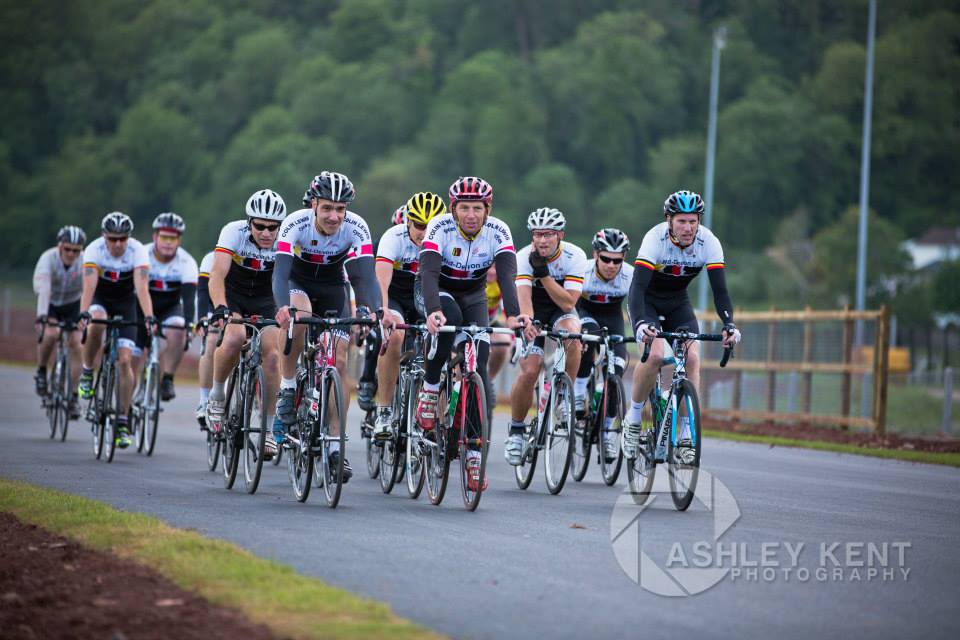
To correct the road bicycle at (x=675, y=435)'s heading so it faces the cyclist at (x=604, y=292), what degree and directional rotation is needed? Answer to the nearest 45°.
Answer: approximately 180°

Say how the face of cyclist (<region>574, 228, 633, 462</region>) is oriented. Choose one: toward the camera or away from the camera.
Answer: toward the camera

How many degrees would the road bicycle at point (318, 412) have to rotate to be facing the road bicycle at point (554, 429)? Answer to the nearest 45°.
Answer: approximately 135° to its left

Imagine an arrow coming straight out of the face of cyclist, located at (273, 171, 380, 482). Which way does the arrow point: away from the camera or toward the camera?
toward the camera

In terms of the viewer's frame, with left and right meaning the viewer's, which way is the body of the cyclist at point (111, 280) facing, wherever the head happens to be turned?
facing the viewer

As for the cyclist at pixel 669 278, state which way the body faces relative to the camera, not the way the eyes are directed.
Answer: toward the camera

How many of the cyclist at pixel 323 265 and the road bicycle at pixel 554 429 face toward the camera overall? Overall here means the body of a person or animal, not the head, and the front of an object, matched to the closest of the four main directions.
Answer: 2

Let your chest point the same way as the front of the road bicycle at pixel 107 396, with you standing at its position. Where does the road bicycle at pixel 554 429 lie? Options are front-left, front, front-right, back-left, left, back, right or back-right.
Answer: front-left

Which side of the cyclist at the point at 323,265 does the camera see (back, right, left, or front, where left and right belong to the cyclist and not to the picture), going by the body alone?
front

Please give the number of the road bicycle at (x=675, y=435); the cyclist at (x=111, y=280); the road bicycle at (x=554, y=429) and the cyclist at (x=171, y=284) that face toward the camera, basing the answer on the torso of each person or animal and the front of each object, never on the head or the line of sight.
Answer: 4

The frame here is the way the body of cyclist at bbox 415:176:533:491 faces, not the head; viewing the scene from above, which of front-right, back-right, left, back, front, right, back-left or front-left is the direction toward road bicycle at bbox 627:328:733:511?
left
